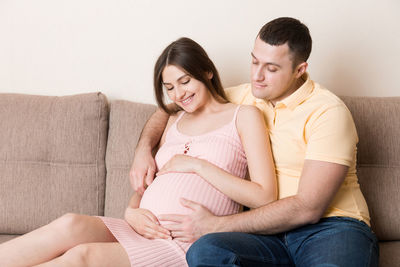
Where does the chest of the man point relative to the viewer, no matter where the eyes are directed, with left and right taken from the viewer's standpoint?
facing the viewer and to the left of the viewer

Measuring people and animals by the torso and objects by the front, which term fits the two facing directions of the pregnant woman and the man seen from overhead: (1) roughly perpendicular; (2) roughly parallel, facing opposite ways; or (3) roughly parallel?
roughly parallel

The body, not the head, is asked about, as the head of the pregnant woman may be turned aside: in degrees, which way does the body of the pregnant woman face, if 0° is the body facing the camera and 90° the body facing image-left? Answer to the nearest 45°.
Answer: approximately 45°

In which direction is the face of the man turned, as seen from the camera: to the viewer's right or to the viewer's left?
to the viewer's left

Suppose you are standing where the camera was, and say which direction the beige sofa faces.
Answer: facing the viewer
